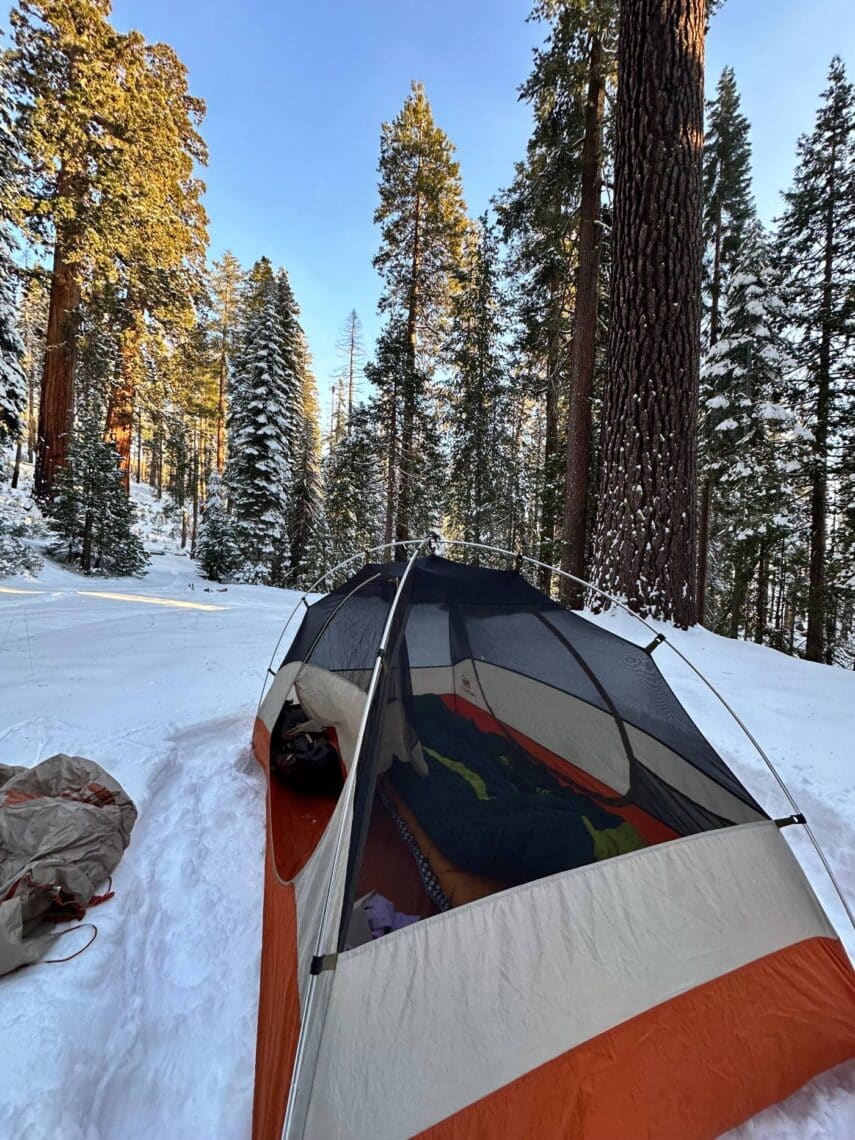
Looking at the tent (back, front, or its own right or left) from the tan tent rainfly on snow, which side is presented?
front

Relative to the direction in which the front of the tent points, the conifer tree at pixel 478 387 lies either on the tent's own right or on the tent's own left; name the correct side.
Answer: on the tent's own right

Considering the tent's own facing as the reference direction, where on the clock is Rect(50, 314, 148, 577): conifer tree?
The conifer tree is roughly at 1 o'clock from the tent.

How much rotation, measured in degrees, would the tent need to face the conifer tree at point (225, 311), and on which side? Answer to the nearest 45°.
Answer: approximately 45° to its right

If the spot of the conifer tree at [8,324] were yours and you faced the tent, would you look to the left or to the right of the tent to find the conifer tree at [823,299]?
left

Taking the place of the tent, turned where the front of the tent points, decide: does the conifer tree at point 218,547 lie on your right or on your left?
on your right

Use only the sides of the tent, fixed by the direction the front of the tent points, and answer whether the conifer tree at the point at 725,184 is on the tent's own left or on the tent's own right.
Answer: on the tent's own right

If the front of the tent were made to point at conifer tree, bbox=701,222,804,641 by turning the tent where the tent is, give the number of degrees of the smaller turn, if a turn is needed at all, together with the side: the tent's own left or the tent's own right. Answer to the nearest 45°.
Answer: approximately 90° to the tent's own right

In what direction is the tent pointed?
to the viewer's left
